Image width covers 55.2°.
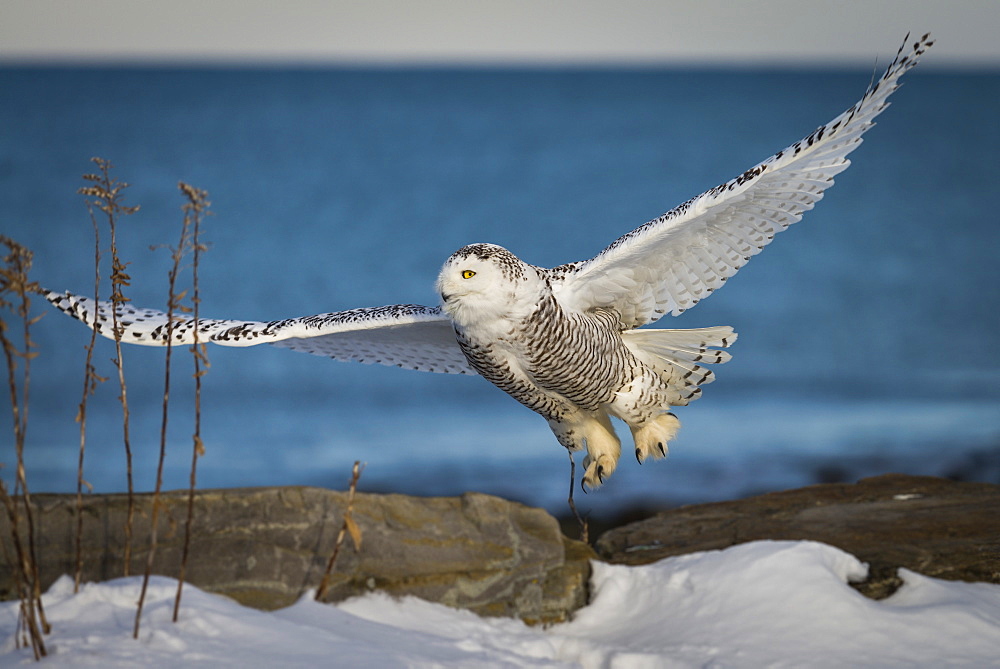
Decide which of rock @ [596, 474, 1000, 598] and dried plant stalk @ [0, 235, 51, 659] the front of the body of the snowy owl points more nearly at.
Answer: the dried plant stalk

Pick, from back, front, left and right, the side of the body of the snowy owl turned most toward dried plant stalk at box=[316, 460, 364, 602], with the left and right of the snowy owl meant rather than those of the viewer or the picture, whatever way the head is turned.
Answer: front

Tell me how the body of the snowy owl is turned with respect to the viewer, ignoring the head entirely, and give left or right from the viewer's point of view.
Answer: facing the viewer and to the left of the viewer

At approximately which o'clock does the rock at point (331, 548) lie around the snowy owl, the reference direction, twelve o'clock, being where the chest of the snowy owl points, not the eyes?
The rock is roughly at 1 o'clock from the snowy owl.
